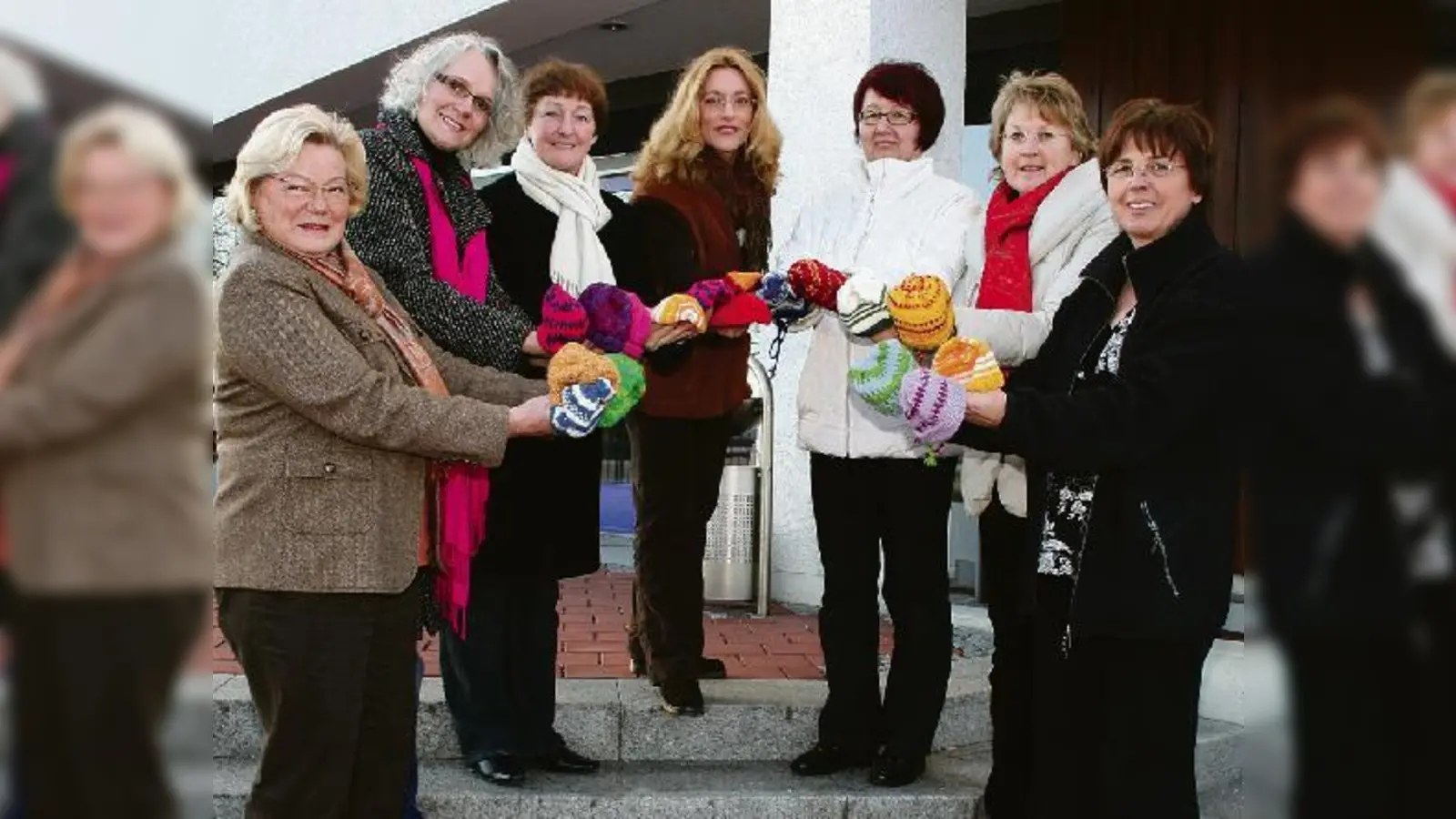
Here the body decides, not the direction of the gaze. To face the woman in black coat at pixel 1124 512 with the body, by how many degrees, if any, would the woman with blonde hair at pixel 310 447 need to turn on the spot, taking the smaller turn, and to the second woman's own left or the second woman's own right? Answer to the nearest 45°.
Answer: approximately 45° to the second woman's own left

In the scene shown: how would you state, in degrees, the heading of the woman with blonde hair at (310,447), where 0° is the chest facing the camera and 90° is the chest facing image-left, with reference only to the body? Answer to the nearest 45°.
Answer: approximately 315°

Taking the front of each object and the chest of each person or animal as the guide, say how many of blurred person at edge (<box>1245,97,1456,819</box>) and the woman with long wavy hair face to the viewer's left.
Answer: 0

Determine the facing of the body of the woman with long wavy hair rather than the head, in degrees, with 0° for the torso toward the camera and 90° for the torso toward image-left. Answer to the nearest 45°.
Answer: approximately 315°
